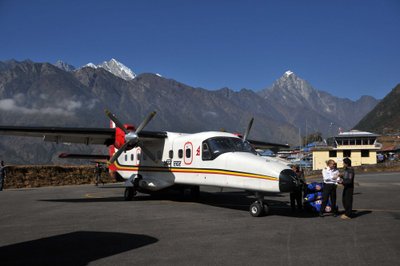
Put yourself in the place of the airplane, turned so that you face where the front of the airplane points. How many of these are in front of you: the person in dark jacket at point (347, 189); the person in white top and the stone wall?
2

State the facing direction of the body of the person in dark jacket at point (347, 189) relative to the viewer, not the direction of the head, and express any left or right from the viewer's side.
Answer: facing to the left of the viewer

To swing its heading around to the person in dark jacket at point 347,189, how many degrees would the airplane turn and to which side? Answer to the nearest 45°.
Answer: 0° — it already faces them

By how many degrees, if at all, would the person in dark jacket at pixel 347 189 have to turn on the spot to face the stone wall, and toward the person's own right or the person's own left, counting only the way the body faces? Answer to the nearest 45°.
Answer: approximately 45° to the person's own right

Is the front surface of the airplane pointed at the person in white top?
yes

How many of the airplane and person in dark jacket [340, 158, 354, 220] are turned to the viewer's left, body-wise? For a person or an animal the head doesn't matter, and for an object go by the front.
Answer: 1

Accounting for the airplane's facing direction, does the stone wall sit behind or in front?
behind

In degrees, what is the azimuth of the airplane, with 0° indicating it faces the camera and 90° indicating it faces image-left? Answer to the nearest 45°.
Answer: approximately 315°

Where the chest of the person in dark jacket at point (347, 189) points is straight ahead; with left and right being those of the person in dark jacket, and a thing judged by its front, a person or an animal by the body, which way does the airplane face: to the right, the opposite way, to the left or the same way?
the opposite way
